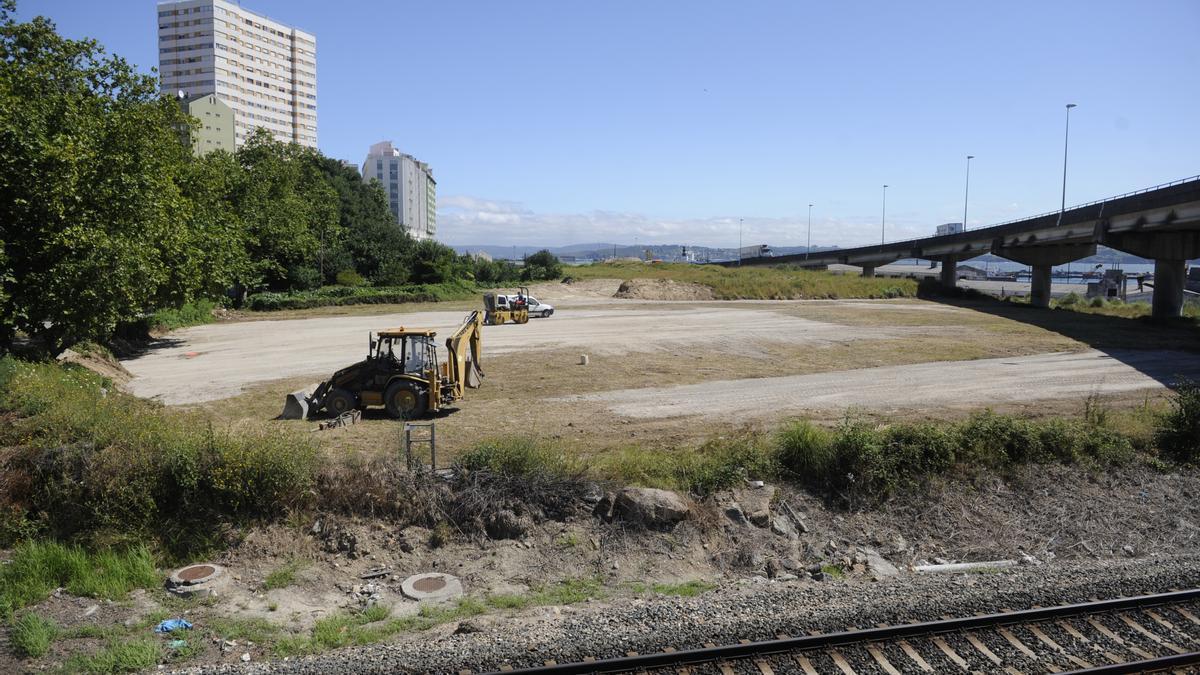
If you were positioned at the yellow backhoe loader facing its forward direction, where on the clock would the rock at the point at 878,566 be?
The rock is roughly at 8 o'clock from the yellow backhoe loader.

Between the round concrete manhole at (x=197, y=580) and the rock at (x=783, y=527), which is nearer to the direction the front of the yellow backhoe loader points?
the round concrete manhole

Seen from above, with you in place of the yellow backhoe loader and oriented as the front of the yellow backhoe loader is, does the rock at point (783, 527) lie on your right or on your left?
on your left

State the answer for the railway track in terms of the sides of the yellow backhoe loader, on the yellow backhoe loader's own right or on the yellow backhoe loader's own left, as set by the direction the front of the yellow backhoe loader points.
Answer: on the yellow backhoe loader's own left

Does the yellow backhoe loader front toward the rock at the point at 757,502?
no

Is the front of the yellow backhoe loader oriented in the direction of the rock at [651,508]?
no

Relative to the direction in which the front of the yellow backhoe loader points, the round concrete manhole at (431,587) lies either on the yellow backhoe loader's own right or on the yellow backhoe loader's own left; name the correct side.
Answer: on the yellow backhoe loader's own left

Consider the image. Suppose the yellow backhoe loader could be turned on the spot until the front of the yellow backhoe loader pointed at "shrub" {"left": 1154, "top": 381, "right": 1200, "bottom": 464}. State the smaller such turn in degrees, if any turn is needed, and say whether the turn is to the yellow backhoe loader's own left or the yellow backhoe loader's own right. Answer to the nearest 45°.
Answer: approximately 135° to the yellow backhoe loader's own left

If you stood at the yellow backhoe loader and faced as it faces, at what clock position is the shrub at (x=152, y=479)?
The shrub is roughly at 10 o'clock from the yellow backhoe loader.

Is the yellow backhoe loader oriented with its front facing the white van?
no

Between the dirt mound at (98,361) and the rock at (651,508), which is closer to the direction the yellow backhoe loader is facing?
the dirt mound

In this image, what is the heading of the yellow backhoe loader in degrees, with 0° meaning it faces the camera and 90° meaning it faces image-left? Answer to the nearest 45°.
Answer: approximately 90°

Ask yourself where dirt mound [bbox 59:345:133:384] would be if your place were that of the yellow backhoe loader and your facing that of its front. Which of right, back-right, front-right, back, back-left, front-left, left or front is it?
front-right

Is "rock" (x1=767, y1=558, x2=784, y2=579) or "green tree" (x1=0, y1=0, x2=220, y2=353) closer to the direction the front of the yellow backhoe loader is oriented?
the green tree

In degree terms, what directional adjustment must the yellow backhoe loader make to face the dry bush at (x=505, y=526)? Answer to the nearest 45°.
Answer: approximately 90° to its left

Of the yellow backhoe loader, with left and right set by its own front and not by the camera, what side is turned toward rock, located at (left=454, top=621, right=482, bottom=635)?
left
